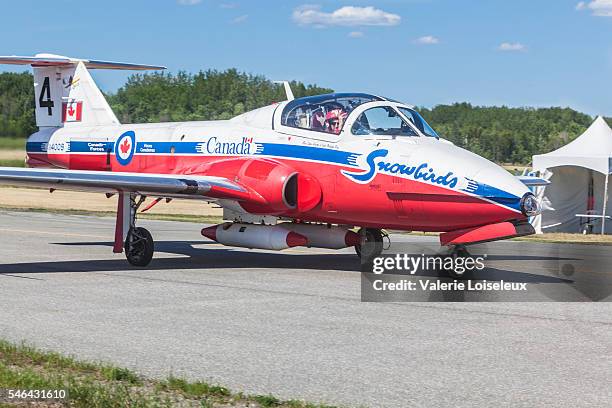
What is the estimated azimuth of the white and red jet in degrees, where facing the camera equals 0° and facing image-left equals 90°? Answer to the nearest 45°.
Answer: approximately 315°
